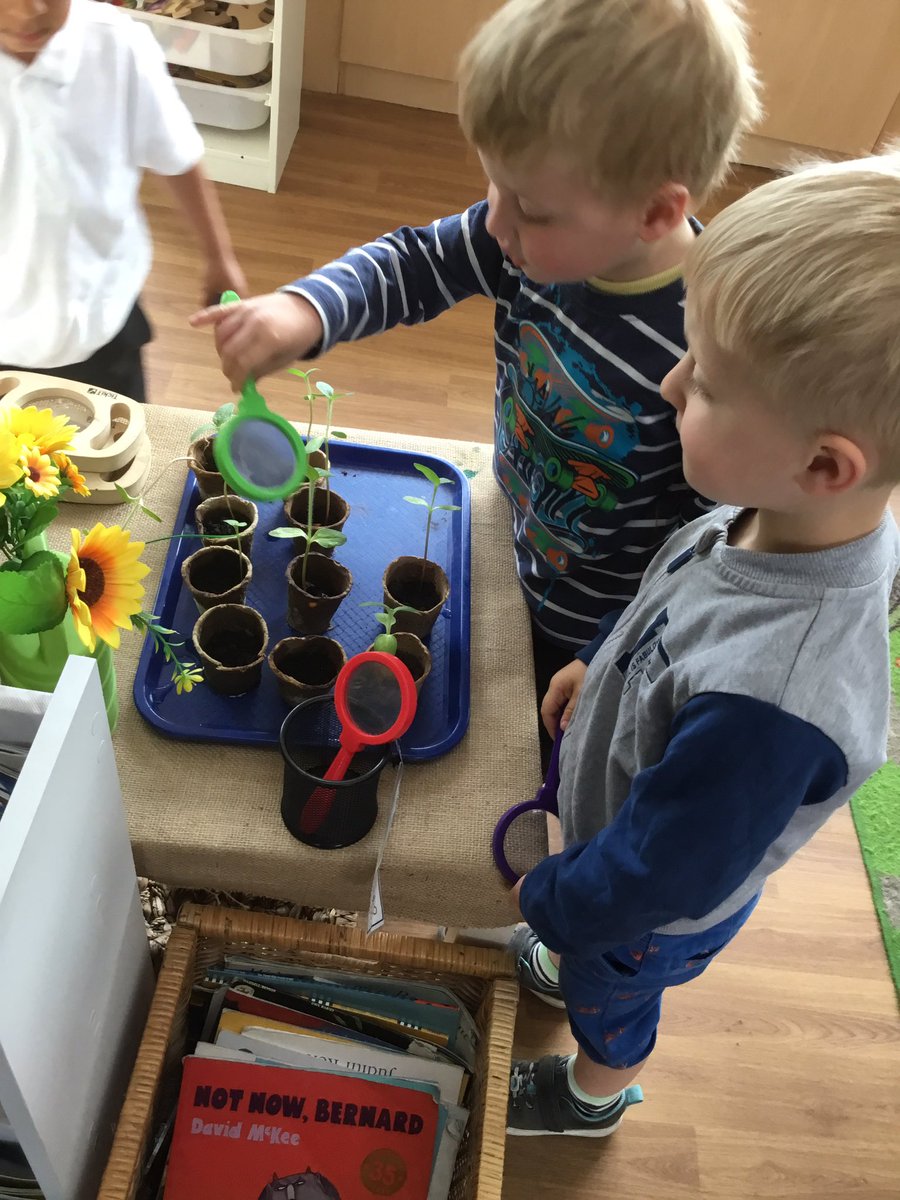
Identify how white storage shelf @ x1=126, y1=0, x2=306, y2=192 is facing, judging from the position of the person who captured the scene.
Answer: facing the viewer and to the left of the viewer

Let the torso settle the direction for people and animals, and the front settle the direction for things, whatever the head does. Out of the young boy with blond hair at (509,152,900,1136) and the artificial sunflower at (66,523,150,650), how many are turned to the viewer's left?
1

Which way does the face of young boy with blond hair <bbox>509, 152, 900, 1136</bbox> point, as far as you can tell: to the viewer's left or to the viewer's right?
to the viewer's left

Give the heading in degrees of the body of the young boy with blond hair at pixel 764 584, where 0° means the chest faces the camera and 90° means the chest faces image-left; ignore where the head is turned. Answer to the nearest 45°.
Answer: approximately 90°
